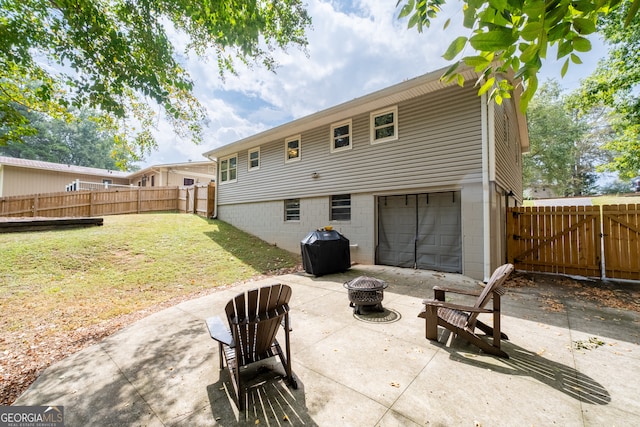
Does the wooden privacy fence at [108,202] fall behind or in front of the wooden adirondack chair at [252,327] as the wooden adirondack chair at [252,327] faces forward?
in front

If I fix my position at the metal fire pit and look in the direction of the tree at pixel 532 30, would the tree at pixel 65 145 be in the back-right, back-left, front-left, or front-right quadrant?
back-right

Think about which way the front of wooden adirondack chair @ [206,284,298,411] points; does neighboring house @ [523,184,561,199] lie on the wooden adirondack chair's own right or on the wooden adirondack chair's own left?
on the wooden adirondack chair's own right

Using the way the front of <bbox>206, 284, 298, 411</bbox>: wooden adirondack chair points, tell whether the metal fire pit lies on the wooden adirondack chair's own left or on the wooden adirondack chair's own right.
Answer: on the wooden adirondack chair's own right

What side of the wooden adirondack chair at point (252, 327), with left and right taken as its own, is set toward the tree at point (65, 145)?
front
